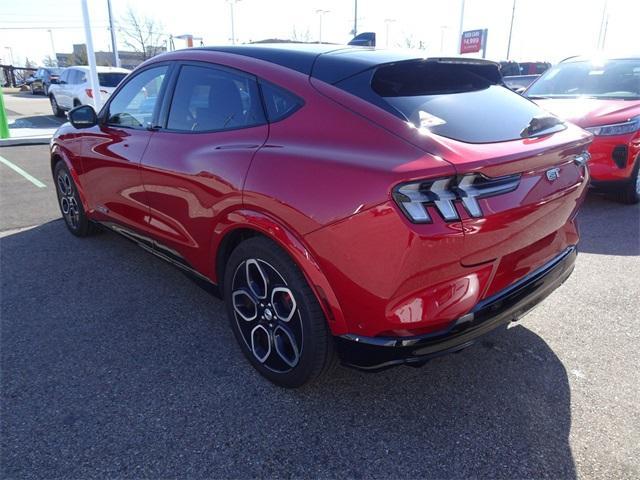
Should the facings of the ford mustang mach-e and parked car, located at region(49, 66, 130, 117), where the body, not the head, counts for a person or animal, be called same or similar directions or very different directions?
same or similar directions

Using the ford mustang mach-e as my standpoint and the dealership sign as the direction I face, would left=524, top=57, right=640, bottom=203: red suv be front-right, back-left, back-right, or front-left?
front-right

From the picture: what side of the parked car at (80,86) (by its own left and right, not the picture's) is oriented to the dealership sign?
right

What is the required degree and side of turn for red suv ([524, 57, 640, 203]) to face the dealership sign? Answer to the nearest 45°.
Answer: approximately 135° to its right

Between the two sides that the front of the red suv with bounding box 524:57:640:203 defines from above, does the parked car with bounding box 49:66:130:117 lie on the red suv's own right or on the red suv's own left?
on the red suv's own right

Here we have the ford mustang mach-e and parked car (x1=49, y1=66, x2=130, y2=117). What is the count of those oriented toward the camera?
0

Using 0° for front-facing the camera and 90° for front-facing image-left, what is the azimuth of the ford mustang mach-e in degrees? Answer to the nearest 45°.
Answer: approximately 135°

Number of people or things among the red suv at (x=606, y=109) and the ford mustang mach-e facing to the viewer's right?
0

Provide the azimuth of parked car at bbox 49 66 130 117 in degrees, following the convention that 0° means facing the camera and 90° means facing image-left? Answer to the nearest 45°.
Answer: approximately 135°

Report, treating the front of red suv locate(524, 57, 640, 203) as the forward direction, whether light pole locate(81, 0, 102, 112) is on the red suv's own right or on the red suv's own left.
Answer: on the red suv's own right

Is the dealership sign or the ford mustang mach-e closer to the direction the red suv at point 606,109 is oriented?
the ford mustang mach-e

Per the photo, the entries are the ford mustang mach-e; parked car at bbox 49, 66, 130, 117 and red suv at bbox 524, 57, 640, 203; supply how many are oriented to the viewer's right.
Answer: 0

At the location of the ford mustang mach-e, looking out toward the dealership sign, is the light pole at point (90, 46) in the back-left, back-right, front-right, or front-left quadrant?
front-left
